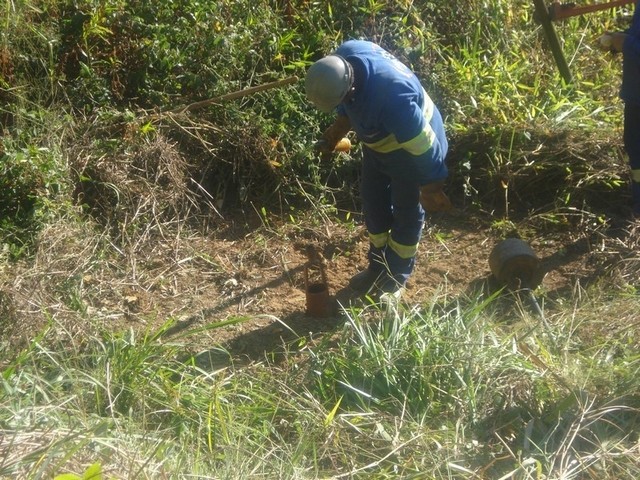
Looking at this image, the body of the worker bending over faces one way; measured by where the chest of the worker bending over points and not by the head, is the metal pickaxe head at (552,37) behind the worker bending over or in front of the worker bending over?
behind
